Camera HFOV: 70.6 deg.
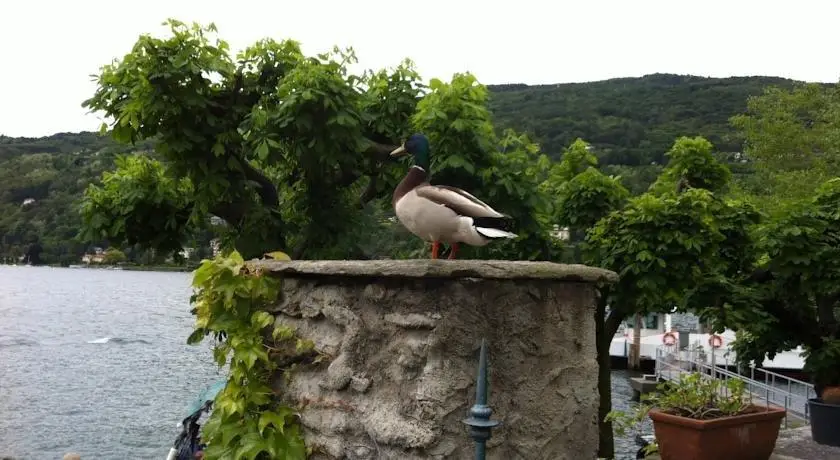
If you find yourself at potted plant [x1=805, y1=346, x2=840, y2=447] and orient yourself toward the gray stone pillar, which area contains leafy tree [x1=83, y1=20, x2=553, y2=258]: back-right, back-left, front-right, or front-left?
front-right

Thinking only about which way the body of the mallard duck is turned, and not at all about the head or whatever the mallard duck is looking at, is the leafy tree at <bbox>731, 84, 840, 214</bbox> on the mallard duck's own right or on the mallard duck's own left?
on the mallard duck's own right

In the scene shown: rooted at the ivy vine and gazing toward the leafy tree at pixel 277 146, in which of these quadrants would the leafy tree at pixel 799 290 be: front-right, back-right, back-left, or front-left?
front-right

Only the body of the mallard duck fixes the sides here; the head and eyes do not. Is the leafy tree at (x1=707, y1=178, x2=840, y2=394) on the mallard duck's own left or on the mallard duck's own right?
on the mallard duck's own right

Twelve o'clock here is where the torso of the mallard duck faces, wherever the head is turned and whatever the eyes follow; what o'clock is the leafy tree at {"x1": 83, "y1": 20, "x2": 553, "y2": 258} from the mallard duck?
The leafy tree is roughly at 2 o'clock from the mallard duck.

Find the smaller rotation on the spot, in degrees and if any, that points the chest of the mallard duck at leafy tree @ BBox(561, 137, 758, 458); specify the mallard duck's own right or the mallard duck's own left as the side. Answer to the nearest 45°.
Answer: approximately 135° to the mallard duck's own right

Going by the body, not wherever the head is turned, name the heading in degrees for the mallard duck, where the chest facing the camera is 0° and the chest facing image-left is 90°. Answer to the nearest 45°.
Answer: approximately 90°

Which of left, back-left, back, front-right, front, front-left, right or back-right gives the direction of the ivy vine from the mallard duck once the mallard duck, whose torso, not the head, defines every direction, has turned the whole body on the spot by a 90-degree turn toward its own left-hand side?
right

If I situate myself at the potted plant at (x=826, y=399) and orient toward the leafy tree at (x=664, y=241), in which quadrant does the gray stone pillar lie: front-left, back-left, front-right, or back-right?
front-left

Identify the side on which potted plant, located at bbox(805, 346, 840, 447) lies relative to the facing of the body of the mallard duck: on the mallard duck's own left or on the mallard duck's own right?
on the mallard duck's own right

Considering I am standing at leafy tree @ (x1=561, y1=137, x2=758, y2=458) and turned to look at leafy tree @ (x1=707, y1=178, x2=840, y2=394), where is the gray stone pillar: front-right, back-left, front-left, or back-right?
back-right
